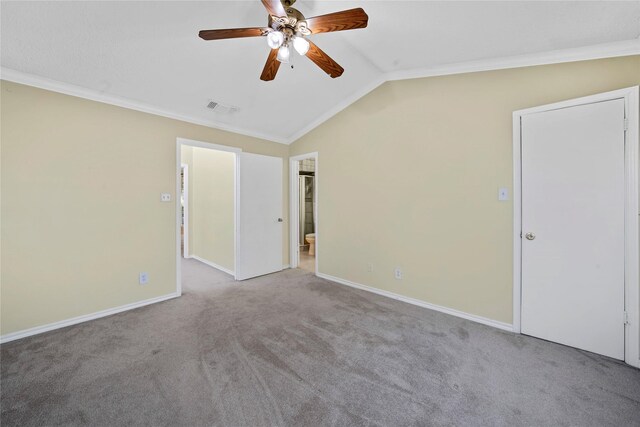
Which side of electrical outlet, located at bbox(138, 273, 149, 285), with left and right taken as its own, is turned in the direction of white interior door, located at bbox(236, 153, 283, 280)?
left

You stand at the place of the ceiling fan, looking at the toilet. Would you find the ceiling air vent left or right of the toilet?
left

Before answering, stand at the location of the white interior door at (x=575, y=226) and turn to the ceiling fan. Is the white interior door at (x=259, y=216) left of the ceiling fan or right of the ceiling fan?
right

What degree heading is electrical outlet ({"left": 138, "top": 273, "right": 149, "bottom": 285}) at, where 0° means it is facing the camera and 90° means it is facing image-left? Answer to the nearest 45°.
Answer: approximately 0°

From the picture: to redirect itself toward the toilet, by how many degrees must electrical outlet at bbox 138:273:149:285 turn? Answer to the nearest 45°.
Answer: approximately 90° to its left
